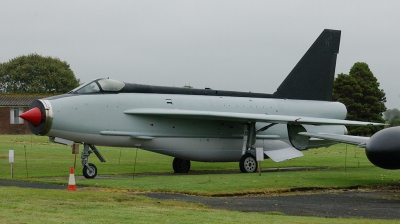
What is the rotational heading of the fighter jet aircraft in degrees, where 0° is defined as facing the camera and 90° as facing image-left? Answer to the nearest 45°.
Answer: approximately 45°
